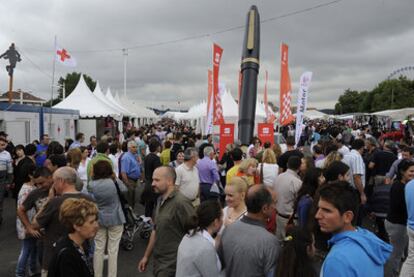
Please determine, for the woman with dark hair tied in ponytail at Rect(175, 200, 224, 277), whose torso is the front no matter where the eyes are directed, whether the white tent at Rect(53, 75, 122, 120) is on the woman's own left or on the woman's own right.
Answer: on the woman's own left

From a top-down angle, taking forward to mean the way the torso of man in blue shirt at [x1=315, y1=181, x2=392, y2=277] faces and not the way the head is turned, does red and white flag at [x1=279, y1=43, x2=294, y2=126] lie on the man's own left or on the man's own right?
on the man's own right

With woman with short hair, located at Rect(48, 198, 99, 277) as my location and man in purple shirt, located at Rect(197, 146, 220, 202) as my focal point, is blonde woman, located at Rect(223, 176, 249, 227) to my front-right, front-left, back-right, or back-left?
front-right

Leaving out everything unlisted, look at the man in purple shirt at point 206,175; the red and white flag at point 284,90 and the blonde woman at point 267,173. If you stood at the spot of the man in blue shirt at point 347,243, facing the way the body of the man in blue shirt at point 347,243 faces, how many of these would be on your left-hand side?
0

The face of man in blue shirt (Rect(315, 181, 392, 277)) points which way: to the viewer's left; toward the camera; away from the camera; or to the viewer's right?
to the viewer's left

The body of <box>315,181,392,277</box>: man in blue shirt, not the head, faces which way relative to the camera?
to the viewer's left

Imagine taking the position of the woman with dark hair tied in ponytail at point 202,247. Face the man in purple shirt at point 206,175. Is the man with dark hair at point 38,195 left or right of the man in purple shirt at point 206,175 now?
left
